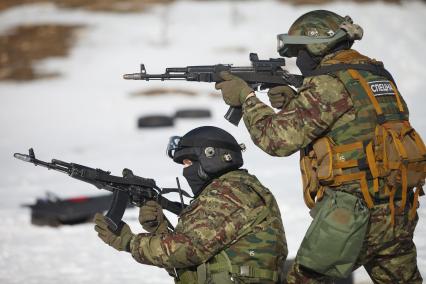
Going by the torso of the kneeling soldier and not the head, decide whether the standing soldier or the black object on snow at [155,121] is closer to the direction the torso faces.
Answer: the black object on snow

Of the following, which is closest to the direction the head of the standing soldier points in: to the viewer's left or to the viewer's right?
to the viewer's left

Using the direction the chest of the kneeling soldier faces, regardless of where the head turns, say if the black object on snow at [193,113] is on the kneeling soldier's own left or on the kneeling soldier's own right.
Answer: on the kneeling soldier's own right

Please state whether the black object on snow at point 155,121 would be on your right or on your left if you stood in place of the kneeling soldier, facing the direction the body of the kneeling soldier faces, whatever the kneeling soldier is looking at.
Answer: on your right

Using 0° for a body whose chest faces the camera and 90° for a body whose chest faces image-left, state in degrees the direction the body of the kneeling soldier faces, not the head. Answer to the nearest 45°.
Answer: approximately 90°

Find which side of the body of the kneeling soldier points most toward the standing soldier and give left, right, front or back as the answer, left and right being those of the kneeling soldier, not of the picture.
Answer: back
